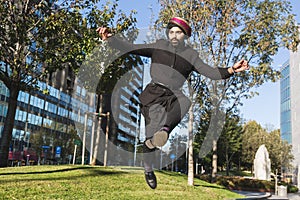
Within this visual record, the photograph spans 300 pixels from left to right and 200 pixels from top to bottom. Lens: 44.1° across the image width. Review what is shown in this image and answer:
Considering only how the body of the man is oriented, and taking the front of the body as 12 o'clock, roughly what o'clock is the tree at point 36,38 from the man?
The tree is roughly at 5 o'clock from the man.

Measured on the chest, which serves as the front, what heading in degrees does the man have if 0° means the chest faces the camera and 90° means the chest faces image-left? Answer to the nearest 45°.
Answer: approximately 0°
